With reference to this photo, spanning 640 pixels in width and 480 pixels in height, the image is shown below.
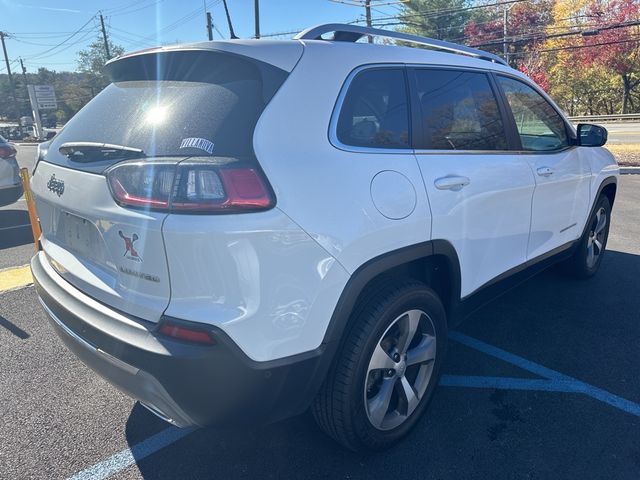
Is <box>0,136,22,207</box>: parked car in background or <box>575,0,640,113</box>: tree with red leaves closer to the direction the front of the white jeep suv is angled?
the tree with red leaves

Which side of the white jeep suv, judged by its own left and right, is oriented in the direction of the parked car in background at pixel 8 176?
left

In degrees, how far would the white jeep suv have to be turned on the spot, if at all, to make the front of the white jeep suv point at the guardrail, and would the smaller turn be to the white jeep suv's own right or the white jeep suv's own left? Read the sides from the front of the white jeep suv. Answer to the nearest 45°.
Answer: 0° — it already faces it

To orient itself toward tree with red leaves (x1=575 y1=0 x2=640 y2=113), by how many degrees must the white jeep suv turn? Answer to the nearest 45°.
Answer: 0° — it already faces it

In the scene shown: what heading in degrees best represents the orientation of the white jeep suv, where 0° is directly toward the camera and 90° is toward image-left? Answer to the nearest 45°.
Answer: approximately 225°
